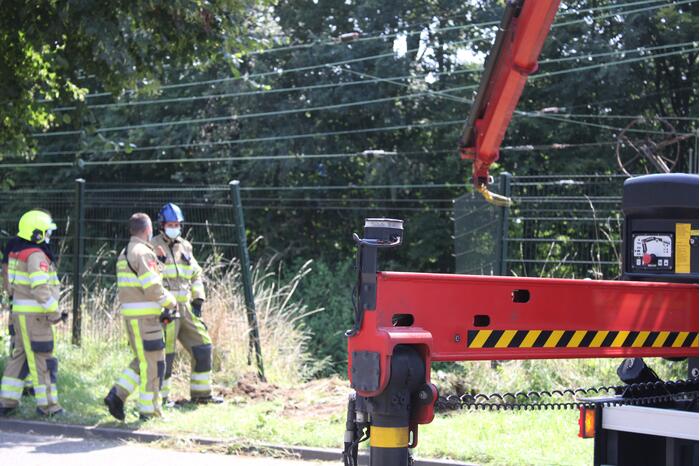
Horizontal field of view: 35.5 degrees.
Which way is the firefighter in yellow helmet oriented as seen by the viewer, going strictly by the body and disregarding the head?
to the viewer's right

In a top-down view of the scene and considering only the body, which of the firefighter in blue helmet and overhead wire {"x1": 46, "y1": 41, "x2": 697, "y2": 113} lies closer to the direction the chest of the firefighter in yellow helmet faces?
the firefighter in blue helmet

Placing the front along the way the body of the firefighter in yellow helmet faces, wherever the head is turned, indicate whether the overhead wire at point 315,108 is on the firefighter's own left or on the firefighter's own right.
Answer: on the firefighter's own left

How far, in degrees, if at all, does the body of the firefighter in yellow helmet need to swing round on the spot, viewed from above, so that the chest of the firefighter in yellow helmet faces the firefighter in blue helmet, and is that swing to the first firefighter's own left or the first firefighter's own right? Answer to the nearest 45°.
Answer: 0° — they already face them

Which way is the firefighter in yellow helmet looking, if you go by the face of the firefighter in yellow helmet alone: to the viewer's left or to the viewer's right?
to the viewer's right

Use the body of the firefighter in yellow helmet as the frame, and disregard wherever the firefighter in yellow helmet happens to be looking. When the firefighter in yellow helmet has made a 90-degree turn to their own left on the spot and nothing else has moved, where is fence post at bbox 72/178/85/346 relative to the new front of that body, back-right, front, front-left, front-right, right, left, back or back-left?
front

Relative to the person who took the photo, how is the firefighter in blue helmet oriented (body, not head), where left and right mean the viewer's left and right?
facing the viewer

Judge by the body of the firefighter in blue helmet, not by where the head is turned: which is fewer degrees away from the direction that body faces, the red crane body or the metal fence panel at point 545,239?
the red crane body
